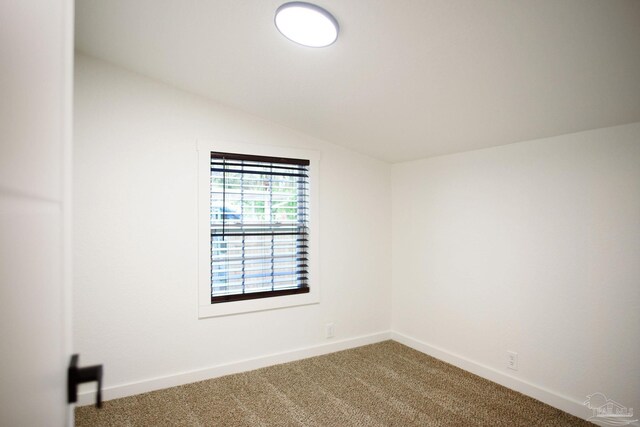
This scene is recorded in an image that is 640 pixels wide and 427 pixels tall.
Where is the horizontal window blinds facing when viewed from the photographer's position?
facing the viewer and to the right of the viewer

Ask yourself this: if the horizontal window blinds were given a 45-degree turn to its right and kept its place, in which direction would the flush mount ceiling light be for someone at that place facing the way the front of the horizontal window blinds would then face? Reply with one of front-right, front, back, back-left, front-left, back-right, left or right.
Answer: front
